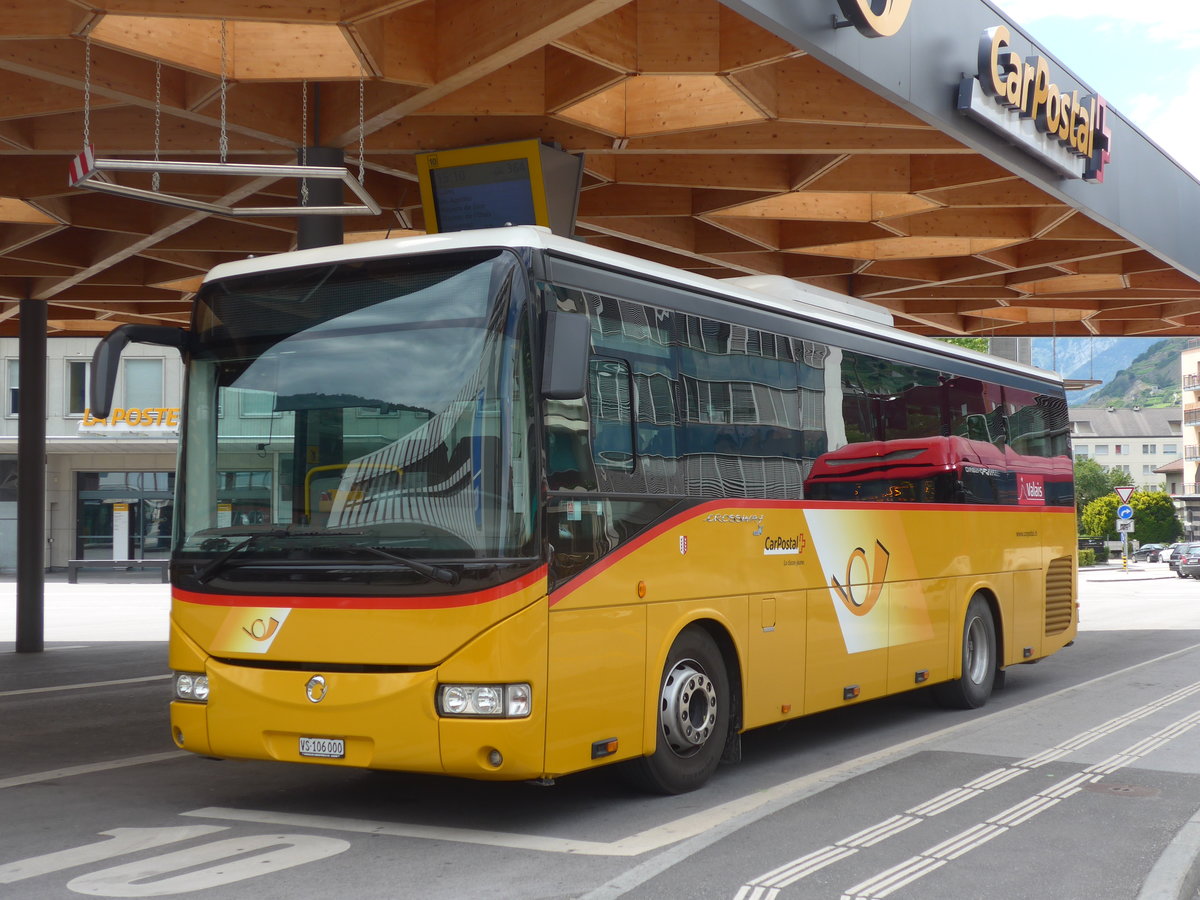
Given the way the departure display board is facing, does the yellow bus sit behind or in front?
behind

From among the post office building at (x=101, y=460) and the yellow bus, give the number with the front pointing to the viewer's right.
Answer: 0

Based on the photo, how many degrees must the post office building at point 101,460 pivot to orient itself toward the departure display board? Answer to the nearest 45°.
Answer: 0° — it already faces it

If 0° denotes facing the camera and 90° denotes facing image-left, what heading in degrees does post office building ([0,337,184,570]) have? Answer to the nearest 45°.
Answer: approximately 0°

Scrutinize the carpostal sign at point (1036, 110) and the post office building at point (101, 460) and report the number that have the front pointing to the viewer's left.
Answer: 0
